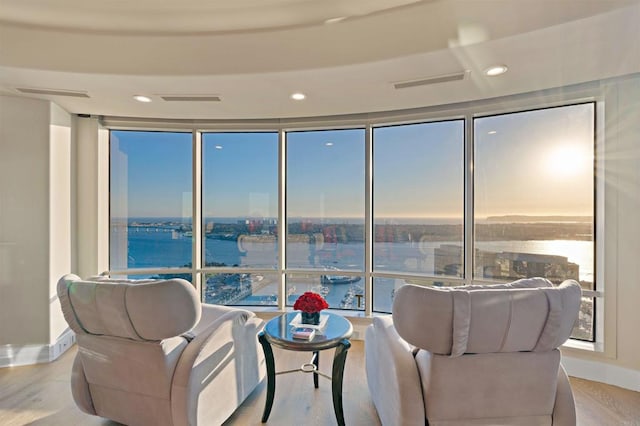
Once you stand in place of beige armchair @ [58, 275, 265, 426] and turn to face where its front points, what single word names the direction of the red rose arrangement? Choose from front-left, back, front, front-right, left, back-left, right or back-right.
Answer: front-right

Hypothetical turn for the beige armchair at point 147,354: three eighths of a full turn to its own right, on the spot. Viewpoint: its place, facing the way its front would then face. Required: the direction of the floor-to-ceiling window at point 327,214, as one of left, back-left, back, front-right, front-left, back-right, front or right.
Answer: back-left

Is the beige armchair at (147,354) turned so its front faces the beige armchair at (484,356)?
no

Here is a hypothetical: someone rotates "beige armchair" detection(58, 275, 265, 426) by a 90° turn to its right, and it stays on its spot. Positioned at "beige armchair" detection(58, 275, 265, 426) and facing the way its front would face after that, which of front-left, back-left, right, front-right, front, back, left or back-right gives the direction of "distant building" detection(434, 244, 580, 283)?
front-left

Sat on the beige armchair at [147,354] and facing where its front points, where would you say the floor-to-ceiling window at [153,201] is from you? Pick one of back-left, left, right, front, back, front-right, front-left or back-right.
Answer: front-left

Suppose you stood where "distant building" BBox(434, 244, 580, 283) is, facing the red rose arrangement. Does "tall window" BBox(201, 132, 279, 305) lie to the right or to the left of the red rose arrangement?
right

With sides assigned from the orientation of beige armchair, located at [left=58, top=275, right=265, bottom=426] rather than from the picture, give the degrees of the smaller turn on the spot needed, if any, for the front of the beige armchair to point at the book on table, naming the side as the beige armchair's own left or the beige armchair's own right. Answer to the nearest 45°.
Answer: approximately 45° to the beige armchair's own right

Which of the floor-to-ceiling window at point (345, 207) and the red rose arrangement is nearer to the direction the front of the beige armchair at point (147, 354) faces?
the floor-to-ceiling window

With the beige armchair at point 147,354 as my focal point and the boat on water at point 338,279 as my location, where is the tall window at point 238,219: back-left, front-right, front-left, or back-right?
front-right

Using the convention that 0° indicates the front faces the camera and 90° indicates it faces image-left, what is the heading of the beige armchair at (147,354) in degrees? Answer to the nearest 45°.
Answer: approximately 225°

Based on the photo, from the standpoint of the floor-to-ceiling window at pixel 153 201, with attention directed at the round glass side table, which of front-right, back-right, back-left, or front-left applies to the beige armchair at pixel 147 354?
front-right

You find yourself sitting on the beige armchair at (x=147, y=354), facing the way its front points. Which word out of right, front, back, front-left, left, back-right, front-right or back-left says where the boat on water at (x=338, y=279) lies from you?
front

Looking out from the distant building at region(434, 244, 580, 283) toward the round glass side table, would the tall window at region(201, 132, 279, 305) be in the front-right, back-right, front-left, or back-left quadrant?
front-right

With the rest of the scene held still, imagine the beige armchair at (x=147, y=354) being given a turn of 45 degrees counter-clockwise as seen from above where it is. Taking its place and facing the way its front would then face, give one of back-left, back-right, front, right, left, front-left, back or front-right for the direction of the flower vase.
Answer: right
